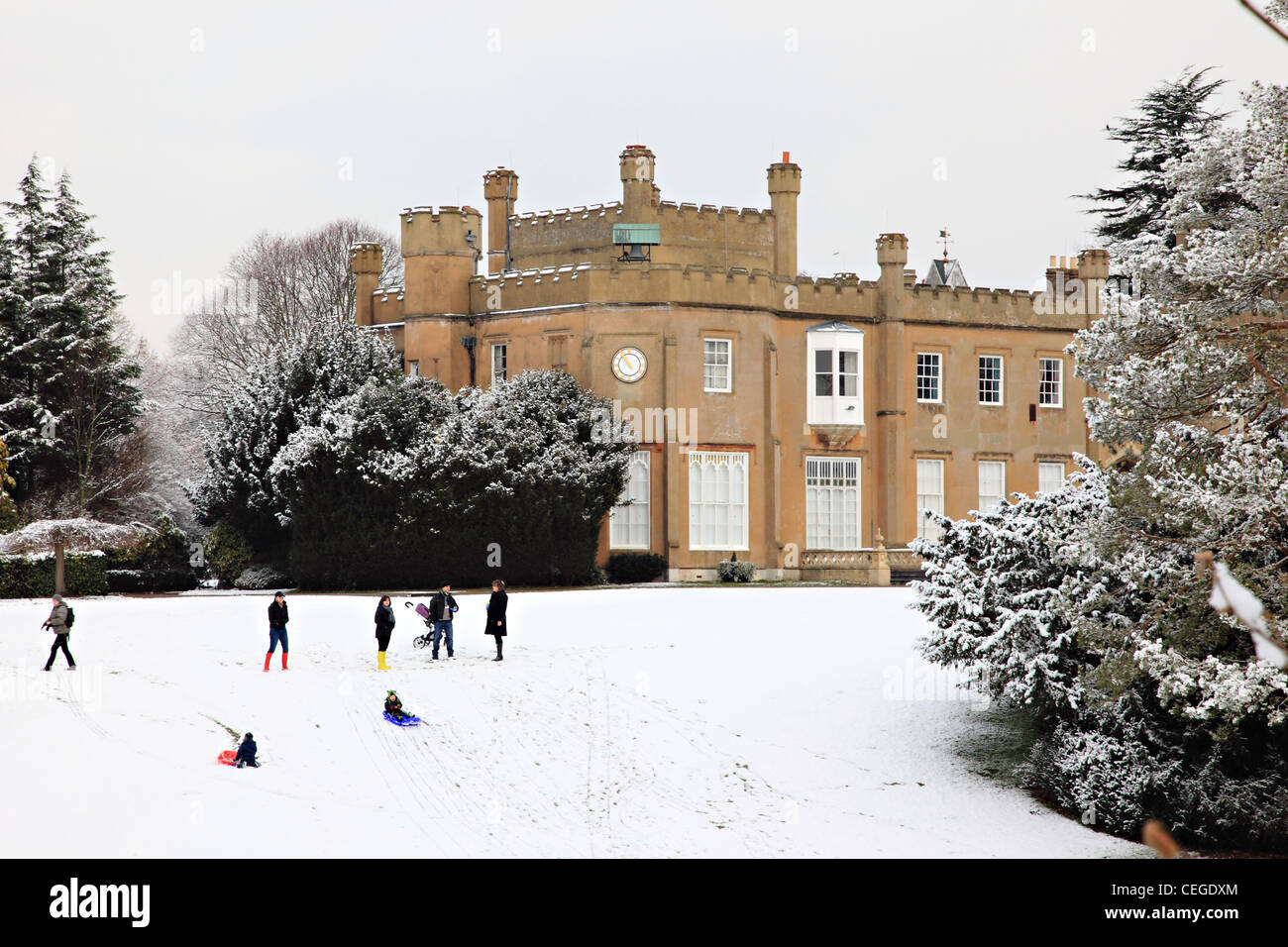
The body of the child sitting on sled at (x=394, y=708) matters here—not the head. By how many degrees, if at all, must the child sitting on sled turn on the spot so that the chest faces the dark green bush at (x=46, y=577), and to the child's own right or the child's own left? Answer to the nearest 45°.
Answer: approximately 180°

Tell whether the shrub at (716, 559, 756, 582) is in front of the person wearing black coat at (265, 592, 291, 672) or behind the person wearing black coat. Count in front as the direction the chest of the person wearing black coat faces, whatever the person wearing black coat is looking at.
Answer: behind

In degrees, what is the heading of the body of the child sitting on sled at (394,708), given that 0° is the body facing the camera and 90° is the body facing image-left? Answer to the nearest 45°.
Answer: approximately 315°

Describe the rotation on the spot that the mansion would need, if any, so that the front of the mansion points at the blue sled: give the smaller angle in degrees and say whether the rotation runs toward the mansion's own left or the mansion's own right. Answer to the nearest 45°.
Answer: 0° — it already faces it

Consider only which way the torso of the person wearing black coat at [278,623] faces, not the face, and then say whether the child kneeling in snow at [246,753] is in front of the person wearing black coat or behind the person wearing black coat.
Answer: in front

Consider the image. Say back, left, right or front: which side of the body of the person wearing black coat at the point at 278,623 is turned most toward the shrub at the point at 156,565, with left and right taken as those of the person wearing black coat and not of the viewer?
back

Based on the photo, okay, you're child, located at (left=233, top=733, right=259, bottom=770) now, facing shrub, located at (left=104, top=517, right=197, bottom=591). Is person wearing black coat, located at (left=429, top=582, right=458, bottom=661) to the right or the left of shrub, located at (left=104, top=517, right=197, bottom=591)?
right

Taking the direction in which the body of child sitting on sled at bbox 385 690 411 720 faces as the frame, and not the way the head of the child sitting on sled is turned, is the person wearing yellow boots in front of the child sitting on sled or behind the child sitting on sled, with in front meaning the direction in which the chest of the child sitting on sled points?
behind

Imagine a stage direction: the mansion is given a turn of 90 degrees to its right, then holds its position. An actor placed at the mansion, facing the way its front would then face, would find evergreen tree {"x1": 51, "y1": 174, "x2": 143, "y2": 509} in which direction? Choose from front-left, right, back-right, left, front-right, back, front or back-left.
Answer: front

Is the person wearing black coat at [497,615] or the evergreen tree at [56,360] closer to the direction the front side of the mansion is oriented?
the person wearing black coat

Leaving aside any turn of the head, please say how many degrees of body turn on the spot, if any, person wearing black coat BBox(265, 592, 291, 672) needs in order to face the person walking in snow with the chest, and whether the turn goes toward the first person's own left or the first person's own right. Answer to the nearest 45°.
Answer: approximately 90° to the first person's own right

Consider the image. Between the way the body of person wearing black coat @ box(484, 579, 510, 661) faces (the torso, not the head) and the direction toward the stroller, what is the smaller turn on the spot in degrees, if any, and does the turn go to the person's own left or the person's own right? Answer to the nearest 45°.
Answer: approximately 45° to the person's own right
